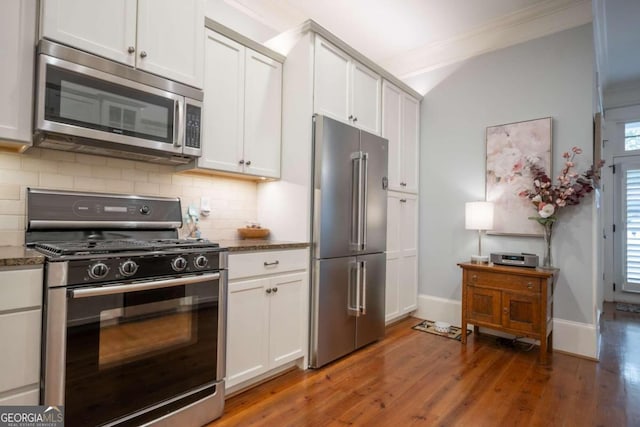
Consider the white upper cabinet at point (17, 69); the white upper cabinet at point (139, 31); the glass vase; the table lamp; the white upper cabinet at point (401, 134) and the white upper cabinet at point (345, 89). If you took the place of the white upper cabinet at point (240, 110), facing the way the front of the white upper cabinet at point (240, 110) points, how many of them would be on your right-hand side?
2

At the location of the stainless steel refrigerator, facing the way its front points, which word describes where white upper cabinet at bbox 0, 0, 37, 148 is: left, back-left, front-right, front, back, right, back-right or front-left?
right

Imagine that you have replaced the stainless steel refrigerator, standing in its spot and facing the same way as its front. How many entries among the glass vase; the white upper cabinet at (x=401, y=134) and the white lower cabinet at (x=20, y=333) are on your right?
1

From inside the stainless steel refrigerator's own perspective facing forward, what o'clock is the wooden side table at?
The wooden side table is roughly at 10 o'clock from the stainless steel refrigerator.

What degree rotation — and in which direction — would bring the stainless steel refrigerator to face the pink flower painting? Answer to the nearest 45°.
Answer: approximately 90° to its left

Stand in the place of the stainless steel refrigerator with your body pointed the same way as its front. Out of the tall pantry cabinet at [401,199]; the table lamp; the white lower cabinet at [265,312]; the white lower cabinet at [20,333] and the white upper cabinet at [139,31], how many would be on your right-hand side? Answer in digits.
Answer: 3

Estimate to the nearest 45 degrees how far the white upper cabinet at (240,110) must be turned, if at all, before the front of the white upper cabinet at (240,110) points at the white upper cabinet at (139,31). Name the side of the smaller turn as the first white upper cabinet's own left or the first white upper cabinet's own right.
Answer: approximately 90° to the first white upper cabinet's own right

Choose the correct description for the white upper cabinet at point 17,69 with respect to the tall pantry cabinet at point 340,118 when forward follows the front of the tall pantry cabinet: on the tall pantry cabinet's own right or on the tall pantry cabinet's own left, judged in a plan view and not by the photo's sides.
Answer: on the tall pantry cabinet's own right

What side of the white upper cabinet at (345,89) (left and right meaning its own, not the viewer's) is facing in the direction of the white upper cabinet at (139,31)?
right

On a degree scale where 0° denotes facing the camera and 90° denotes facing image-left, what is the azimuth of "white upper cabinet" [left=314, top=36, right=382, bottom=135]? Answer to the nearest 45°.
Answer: approximately 315°

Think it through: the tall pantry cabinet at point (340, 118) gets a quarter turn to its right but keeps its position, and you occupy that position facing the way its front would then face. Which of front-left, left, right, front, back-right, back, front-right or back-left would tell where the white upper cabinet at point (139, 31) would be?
front

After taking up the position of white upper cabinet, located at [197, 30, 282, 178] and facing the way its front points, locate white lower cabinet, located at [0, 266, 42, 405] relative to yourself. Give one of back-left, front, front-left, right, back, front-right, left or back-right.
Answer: right

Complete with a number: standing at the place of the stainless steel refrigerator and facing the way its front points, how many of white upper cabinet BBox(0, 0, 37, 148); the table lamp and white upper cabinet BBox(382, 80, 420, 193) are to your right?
1

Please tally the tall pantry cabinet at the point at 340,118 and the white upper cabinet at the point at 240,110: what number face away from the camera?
0

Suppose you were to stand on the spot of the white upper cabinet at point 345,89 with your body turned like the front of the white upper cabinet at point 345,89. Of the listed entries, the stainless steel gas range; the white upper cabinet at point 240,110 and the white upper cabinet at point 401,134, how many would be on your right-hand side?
2

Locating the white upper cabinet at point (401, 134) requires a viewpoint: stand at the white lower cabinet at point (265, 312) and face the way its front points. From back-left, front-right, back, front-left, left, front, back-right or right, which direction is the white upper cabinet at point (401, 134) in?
left
